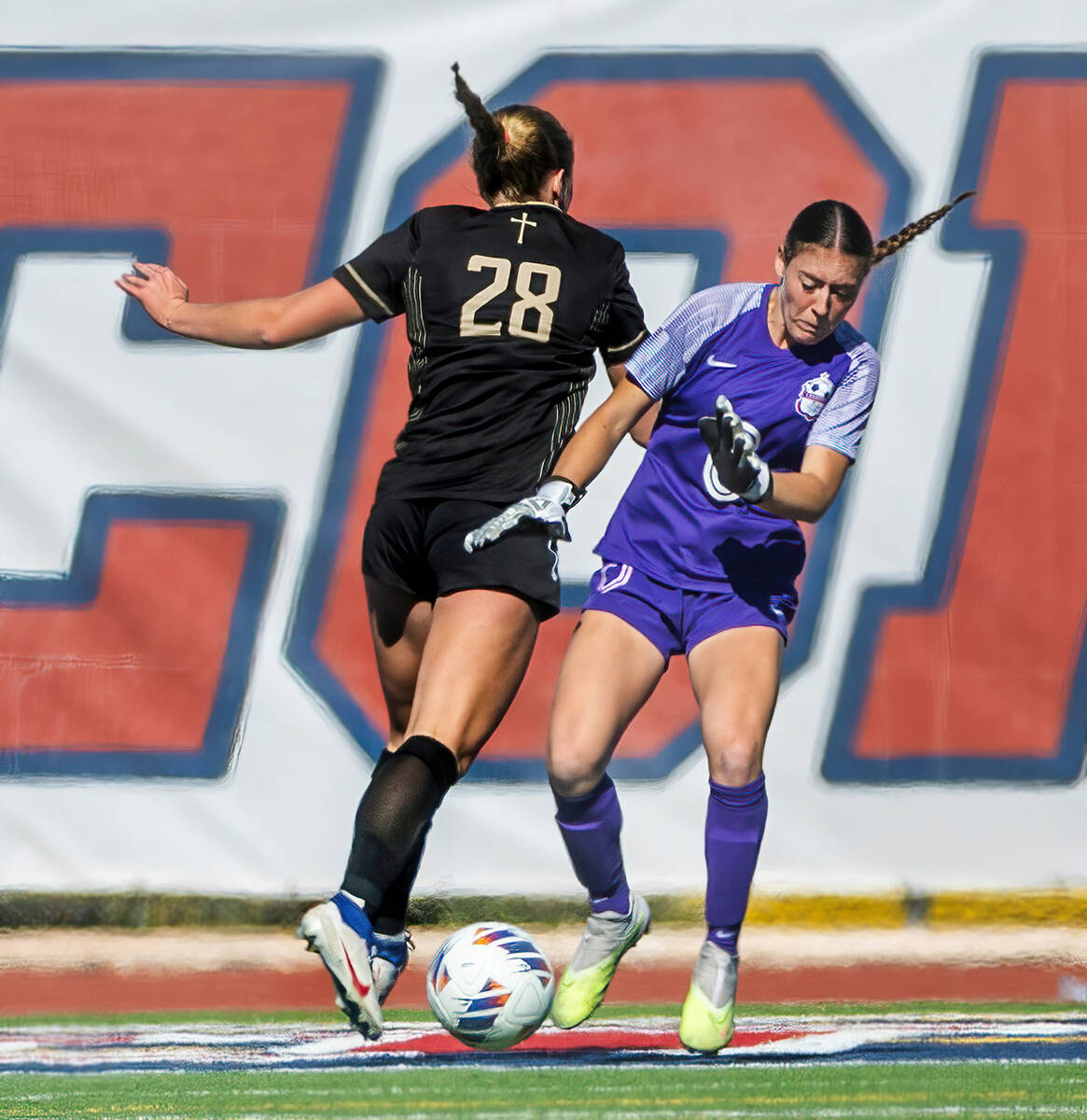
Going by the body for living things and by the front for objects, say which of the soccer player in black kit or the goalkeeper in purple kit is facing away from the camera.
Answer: the soccer player in black kit

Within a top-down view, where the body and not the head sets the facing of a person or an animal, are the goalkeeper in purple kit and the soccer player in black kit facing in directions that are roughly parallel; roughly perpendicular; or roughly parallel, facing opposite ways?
roughly parallel, facing opposite ways

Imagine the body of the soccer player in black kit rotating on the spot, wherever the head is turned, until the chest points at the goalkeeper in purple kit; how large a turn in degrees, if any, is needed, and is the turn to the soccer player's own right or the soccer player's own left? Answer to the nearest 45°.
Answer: approximately 90° to the soccer player's own right

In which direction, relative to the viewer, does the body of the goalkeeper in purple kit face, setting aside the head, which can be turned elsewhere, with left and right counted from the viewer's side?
facing the viewer

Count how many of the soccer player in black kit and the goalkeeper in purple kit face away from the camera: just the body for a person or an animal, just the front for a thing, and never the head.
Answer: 1

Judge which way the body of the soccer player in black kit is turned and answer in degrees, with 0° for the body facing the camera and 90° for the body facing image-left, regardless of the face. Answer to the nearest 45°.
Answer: approximately 180°

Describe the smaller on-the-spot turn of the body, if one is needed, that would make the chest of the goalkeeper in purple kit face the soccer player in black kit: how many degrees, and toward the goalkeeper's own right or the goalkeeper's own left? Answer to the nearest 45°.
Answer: approximately 45° to the goalkeeper's own right
